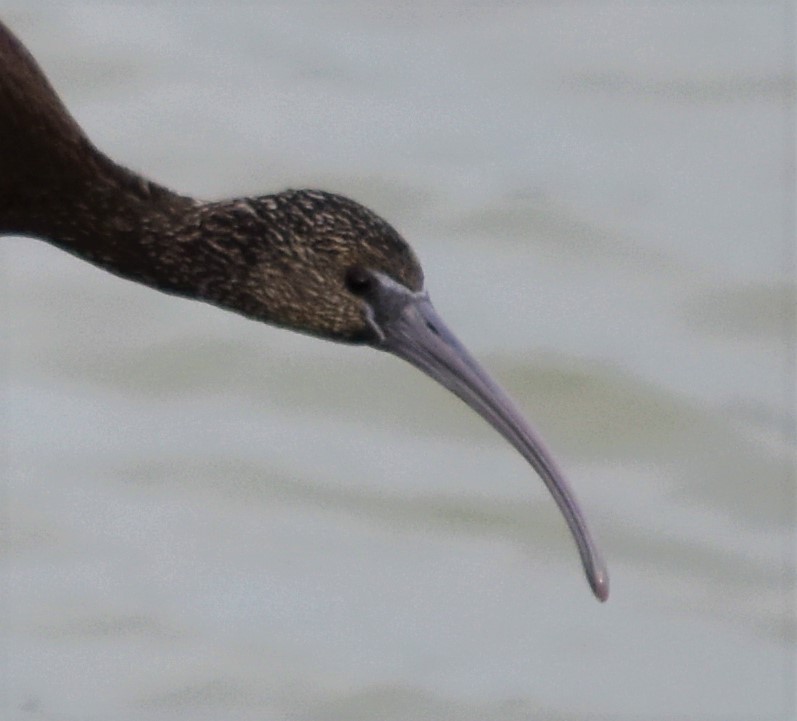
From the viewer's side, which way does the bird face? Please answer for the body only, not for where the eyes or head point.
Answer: to the viewer's right
